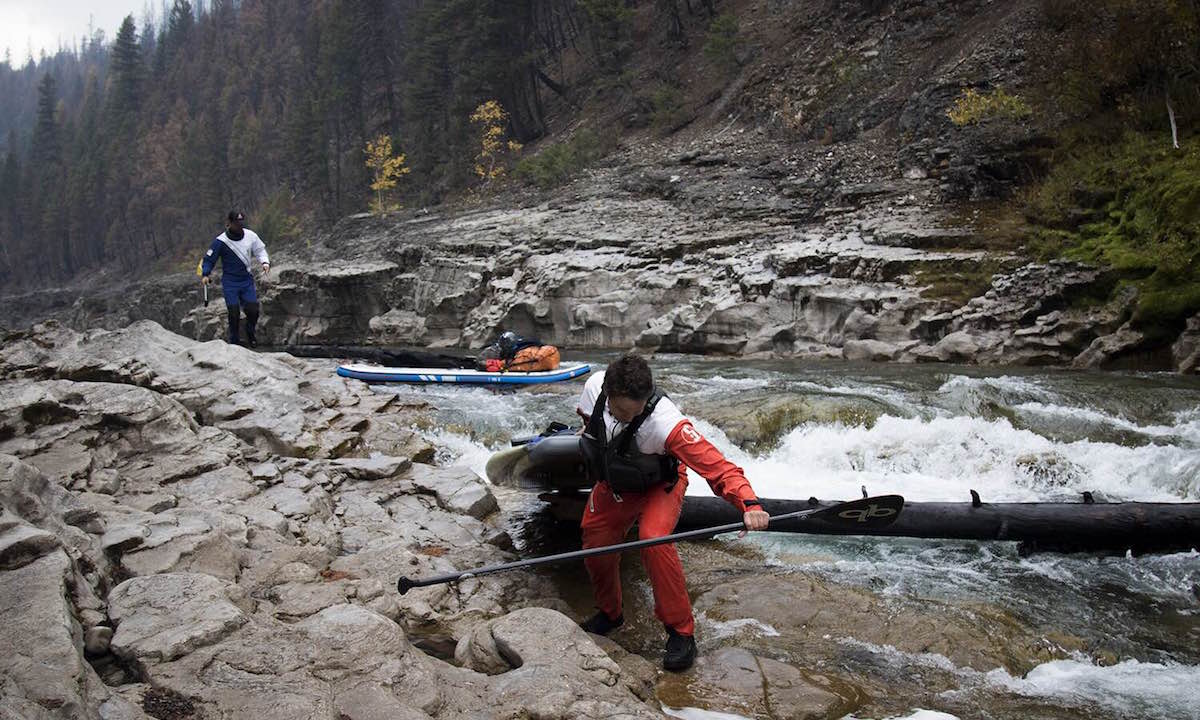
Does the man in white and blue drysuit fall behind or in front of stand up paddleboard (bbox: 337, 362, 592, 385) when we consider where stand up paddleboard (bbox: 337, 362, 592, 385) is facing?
behind

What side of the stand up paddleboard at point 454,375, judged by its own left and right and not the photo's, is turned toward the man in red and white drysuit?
right

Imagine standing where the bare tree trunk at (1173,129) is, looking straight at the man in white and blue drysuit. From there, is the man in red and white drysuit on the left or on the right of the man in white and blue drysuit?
left

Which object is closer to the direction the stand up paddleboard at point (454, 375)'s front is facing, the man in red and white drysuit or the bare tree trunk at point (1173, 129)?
the bare tree trunk

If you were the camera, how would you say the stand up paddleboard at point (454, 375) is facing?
facing to the right of the viewer
